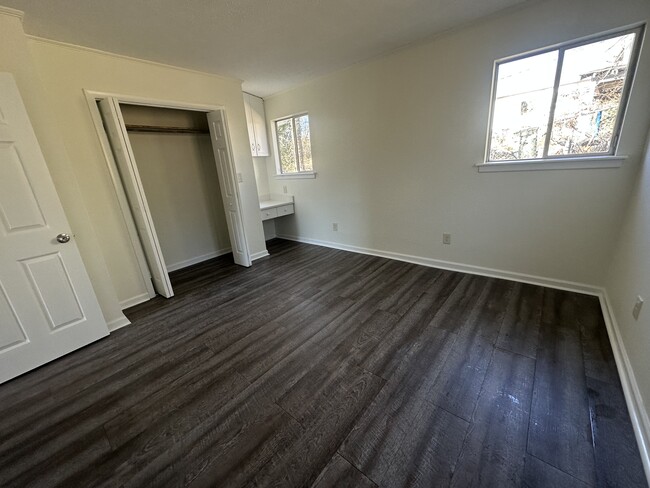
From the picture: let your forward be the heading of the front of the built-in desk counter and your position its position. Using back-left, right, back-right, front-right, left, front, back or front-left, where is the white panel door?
right

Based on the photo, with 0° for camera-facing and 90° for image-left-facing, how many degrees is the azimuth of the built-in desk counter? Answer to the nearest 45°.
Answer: approximately 315°

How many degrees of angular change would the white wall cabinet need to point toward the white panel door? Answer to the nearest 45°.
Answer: approximately 90° to its right

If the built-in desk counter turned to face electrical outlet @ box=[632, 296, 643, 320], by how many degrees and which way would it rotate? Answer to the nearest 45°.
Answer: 0° — it already faces it

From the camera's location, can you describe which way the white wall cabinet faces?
facing the viewer and to the right of the viewer

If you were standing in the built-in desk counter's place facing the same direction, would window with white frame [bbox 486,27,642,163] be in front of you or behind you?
in front

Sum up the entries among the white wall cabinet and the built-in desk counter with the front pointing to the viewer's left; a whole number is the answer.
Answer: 0
